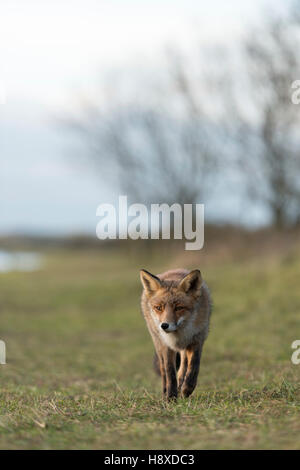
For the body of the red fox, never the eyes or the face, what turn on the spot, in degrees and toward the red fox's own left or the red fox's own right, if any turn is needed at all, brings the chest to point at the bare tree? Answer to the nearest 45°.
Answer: approximately 180°

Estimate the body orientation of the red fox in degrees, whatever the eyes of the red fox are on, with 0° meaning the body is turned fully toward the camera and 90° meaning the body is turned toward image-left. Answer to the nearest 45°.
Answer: approximately 0°
